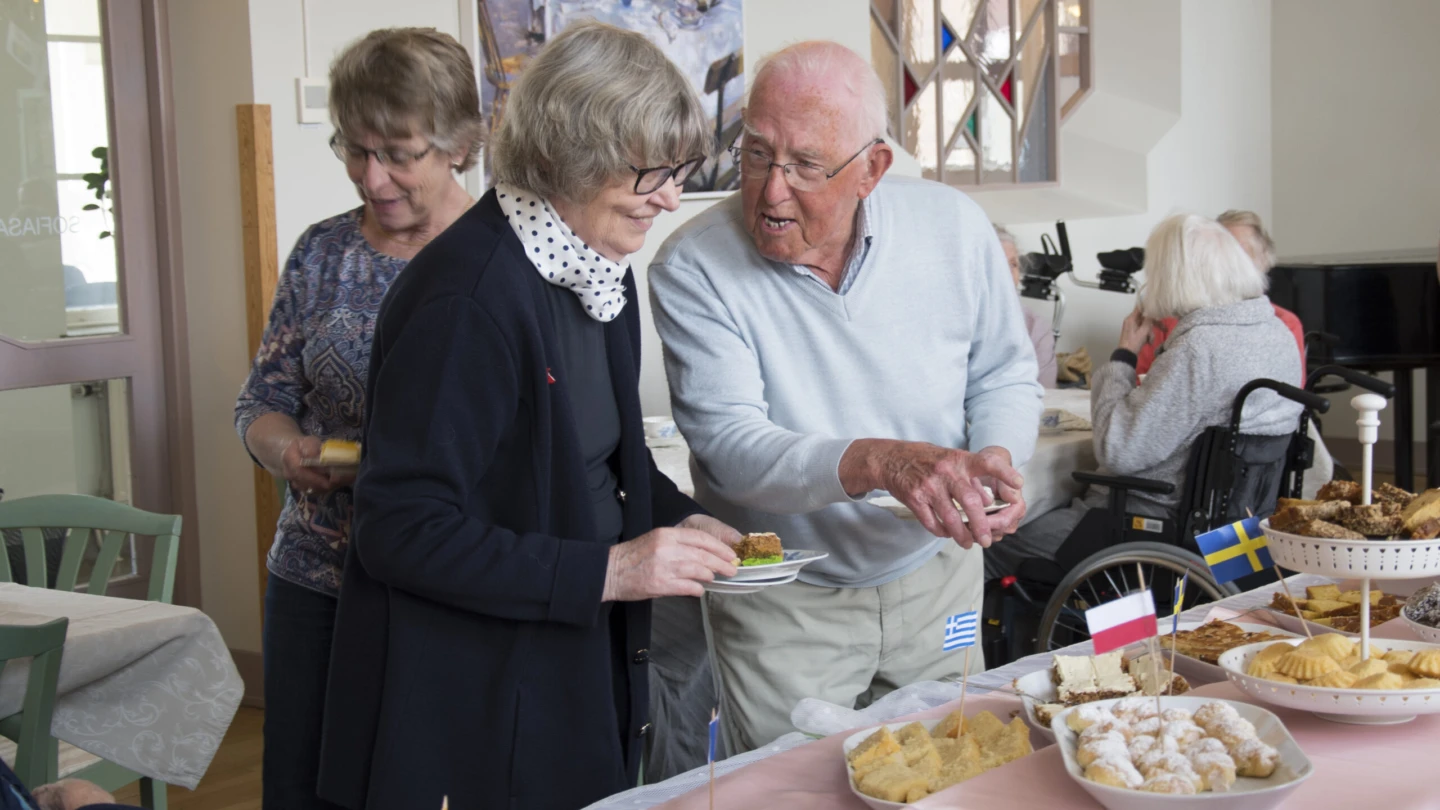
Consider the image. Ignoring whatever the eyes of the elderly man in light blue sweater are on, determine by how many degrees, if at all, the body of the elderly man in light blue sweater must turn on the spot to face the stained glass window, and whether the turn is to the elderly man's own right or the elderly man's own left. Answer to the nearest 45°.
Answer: approximately 180°

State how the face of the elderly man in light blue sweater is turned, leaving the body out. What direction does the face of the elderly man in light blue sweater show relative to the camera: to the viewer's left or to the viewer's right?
to the viewer's left

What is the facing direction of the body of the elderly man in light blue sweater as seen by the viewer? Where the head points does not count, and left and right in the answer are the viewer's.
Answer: facing the viewer

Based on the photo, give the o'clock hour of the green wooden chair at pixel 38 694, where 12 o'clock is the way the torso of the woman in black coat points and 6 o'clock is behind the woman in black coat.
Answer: The green wooden chair is roughly at 6 o'clock from the woman in black coat.

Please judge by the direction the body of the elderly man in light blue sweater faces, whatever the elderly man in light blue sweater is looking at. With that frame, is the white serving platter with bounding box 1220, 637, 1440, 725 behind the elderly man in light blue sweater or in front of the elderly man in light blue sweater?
in front

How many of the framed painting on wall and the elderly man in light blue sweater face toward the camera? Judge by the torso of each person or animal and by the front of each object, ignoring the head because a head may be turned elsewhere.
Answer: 2

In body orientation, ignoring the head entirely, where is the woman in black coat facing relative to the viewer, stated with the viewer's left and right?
facing the viewer and to the right of the viewer

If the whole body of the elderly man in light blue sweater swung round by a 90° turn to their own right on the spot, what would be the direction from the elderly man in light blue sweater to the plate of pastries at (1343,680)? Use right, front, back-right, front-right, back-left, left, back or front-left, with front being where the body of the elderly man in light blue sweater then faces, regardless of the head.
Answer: back-left

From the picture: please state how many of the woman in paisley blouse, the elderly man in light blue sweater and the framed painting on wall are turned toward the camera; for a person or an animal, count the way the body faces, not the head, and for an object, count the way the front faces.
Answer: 3

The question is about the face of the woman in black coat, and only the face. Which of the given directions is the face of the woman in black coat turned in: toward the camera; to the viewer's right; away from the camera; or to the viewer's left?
to the viewer's right

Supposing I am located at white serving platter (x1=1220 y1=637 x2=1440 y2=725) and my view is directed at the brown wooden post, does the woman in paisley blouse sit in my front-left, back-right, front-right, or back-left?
front-left

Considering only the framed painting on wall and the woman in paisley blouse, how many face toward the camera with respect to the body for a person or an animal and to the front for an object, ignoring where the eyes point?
2

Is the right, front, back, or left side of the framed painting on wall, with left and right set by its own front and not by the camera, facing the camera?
front

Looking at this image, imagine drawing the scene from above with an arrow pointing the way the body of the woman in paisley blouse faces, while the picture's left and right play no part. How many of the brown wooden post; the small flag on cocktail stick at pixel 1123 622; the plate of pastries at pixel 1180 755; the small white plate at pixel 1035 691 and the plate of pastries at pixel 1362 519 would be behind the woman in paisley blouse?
1
